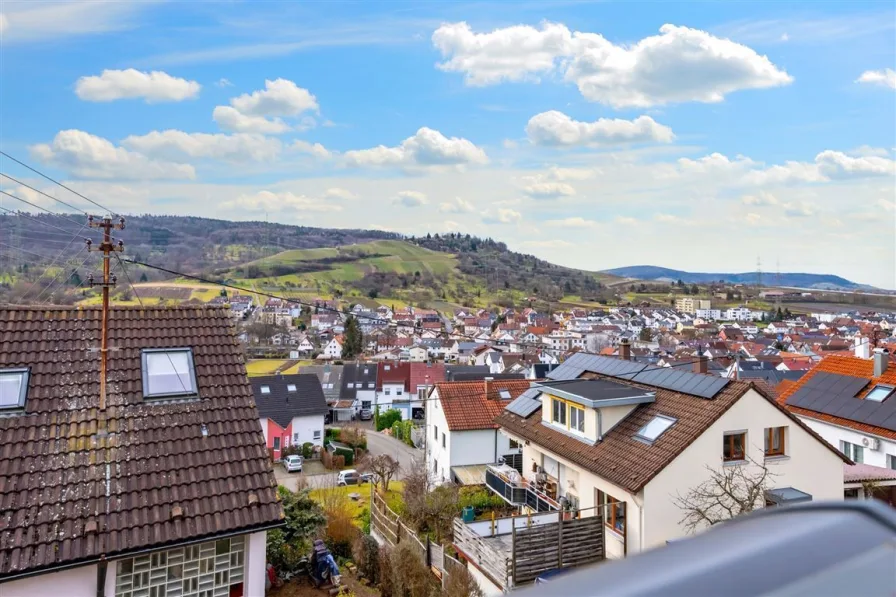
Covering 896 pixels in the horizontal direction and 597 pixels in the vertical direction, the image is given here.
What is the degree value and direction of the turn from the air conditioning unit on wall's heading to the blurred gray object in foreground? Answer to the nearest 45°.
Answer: approximately 45° to its left

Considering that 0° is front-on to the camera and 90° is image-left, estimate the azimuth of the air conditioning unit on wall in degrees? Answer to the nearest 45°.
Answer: approximately 45°

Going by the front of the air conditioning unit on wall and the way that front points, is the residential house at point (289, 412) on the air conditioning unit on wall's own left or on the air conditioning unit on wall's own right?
on the air conditioning unit on wall's own right

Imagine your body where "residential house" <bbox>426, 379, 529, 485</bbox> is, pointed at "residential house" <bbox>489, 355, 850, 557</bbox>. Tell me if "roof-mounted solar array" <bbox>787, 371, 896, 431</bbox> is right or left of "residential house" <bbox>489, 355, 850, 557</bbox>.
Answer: left
